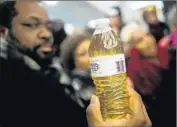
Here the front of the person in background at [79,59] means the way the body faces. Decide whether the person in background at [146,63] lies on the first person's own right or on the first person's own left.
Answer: on the first person's own left

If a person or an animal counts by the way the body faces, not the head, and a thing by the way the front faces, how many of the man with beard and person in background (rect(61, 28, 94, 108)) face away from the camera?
0

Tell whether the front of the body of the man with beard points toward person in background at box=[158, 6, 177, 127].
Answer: no

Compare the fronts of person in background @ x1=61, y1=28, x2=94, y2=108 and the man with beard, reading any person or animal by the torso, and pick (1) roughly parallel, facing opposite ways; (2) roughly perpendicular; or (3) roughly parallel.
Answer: roughly parallel

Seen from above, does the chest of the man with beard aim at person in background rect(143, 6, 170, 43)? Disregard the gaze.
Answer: no

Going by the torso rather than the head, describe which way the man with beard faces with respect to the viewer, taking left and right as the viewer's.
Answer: facing the viewer and to the right of the viewer

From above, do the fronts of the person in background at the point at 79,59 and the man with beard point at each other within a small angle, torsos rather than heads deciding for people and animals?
no
